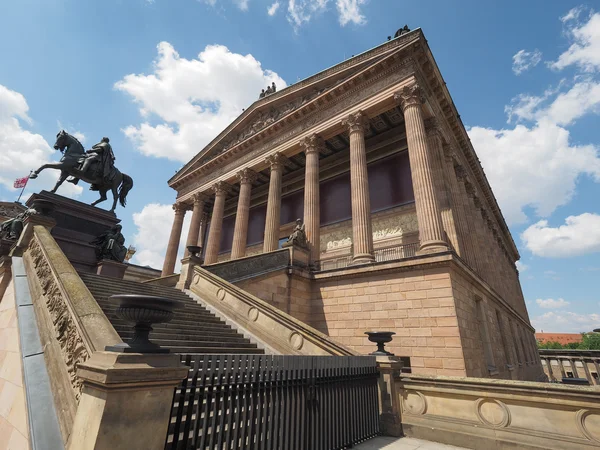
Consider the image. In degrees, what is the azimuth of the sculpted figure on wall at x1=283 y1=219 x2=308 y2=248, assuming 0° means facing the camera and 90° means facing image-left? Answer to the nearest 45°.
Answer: approximately 45°

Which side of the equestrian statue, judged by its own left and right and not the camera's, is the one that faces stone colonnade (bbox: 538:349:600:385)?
back

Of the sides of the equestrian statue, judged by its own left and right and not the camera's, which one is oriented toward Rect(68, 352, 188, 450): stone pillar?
left

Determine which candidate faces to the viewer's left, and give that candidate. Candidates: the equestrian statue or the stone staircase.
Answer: the equestrian statue

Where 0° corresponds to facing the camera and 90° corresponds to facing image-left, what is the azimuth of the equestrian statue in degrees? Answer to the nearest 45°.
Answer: approximately 90°

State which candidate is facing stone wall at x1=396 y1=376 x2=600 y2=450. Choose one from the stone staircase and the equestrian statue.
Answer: the stone staircase

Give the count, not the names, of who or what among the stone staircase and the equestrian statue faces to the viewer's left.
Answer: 1

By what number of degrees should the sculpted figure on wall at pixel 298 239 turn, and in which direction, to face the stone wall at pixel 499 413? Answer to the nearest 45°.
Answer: approximately 45° to its left
